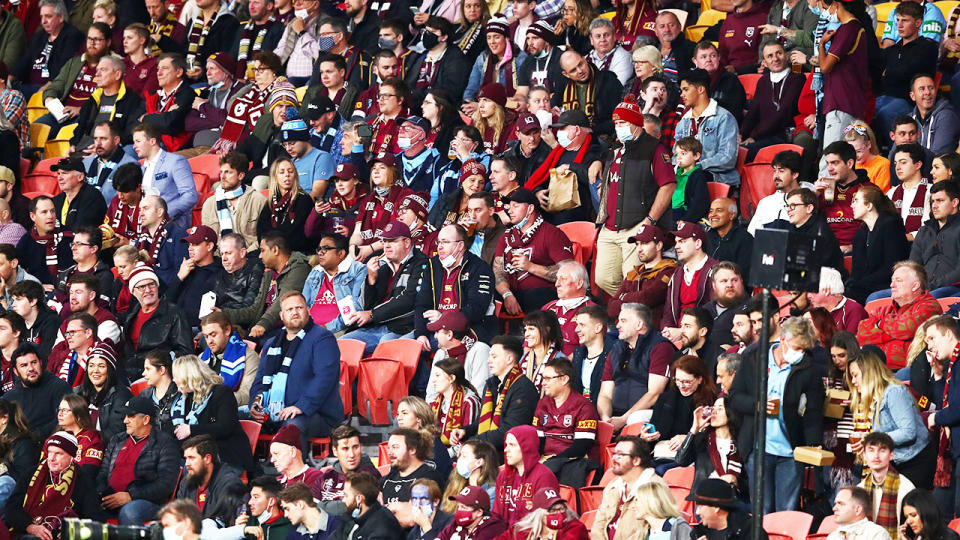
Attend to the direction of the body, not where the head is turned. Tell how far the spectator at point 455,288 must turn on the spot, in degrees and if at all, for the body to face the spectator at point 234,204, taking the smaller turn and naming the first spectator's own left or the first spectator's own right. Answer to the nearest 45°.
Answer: approximately 90° to the first spectator's own right

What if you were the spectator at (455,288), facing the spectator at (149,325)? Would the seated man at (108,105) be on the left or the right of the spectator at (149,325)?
right

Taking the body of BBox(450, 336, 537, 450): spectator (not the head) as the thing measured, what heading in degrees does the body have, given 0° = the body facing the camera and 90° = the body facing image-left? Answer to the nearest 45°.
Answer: approximately 45°

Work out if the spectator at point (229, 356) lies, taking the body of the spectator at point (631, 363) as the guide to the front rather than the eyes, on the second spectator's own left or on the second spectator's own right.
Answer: on the second spectator's own right

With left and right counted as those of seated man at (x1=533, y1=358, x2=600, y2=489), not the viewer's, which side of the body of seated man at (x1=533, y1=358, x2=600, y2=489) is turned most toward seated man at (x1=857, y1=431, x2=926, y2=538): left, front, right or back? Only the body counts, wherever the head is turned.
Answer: left

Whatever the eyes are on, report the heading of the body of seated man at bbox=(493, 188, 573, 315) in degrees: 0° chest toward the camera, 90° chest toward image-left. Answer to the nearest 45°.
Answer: approximately 45°

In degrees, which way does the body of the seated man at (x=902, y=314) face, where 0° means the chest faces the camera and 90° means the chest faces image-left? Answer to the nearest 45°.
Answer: approximately 45°

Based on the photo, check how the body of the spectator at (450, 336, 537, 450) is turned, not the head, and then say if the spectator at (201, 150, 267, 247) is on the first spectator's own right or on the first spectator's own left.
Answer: on the first spectator's own right

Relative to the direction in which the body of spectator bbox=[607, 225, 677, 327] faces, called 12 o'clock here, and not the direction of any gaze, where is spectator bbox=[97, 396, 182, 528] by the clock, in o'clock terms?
spectator bbox=[97, 396, 182, 528] is roughly at 1 o'clock from spectator bbox=[607, 225, 677, 327].
